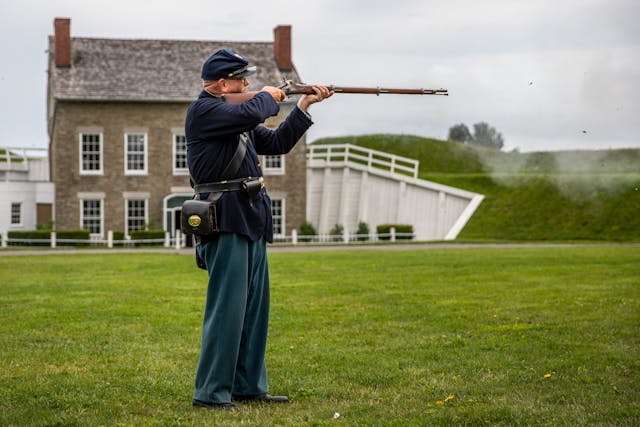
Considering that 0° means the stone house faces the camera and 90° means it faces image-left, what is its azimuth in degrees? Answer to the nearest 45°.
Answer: approximately 0°

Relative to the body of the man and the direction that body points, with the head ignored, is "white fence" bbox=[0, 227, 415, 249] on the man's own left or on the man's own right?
on the man's own left

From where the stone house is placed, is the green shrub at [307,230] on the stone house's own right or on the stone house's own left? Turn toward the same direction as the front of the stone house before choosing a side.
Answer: on the stone house's own left

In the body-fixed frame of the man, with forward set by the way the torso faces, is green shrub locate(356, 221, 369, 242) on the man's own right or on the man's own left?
on the man's own left

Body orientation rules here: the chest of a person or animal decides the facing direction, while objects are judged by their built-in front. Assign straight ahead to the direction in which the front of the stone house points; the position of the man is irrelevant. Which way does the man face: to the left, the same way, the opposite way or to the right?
to the left

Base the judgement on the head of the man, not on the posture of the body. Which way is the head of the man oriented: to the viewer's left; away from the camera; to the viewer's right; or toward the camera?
to the viewer's right

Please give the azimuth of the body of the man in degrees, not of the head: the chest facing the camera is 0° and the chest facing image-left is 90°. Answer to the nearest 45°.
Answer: approximately 270°

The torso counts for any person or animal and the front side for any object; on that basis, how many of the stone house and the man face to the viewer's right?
1

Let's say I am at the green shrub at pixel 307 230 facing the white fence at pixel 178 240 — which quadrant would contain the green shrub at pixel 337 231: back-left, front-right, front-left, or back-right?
back-left

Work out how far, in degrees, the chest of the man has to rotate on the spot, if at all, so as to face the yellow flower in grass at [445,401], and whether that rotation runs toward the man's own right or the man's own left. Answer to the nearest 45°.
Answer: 0° — they already face it

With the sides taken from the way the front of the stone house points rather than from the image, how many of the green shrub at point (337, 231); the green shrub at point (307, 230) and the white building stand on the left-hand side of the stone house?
2

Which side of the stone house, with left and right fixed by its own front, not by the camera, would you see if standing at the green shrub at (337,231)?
left
